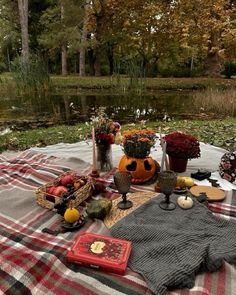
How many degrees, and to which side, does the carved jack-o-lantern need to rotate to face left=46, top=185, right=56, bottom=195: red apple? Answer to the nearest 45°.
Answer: approximately 45° to its right

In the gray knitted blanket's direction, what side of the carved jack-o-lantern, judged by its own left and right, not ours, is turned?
front

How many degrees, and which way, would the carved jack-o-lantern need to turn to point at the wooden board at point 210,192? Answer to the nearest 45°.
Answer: approximately 90° to its left

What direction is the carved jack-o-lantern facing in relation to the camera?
toward the camera

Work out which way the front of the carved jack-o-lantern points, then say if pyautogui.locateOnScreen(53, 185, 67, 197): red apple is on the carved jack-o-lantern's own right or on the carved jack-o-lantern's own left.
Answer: on the carved jack-o-lantern's own right

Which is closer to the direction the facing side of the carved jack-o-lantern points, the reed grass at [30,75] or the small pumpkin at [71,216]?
the small pumpkin

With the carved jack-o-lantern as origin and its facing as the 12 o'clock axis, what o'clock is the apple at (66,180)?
The apple is roughly at 2 o'clock from the carved jack-o-lantern.

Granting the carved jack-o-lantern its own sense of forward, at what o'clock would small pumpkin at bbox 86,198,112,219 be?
The small pumpkin is roughly at 1 o'clock from the carved jack-o-lantern.

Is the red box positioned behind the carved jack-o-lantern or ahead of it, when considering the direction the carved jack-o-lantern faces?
ahead
